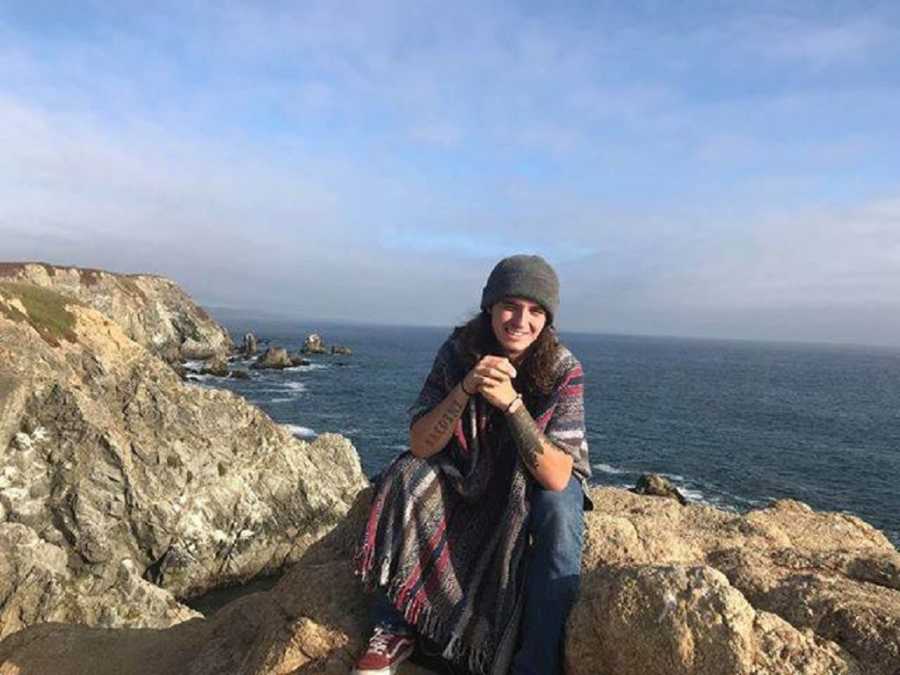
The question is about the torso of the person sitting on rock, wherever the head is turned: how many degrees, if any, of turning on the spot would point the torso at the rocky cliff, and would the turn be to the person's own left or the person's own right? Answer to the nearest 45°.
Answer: approximately 135° to the person's own right

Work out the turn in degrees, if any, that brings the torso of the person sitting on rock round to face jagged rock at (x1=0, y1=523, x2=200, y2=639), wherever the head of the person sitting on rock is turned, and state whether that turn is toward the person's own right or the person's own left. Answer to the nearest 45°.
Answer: approximately 135° to the person's own right

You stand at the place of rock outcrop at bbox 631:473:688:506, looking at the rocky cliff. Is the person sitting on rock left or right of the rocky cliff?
left

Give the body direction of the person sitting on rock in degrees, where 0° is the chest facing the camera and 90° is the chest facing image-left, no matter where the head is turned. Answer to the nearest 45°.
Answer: approximately 0°

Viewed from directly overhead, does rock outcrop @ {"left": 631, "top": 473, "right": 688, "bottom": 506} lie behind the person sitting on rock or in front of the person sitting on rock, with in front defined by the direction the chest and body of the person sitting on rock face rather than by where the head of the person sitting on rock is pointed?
behind

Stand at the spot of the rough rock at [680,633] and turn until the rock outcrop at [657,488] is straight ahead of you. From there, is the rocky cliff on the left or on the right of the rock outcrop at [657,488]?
left

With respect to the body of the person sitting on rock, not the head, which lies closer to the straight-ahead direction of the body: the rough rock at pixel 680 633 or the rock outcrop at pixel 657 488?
the rough rock

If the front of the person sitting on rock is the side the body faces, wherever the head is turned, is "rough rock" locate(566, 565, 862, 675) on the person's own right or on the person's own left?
on the person's own left
